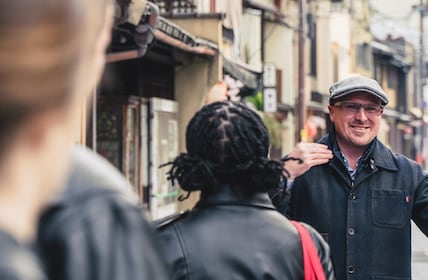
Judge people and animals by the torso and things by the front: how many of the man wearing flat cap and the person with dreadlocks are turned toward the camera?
1

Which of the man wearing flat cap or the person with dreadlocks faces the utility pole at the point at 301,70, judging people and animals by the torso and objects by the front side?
the person with dreadlocks

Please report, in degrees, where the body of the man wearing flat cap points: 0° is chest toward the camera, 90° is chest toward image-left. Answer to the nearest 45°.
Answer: approximately 0°

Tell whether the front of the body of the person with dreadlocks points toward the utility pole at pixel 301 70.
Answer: yes

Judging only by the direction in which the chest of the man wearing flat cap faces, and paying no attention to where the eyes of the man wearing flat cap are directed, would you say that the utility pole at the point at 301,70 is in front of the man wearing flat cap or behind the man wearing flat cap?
behind

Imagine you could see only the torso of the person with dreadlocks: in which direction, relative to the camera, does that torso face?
away from the camera

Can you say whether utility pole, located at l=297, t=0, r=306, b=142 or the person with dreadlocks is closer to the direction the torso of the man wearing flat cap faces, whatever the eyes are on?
the person with dreadlocks

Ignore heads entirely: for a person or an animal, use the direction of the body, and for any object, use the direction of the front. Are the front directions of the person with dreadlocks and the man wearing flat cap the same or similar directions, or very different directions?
very different directions

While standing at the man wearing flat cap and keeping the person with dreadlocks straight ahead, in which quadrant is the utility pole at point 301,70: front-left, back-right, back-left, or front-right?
back-right

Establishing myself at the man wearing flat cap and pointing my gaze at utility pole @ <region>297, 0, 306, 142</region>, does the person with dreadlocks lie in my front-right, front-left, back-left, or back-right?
back-left
